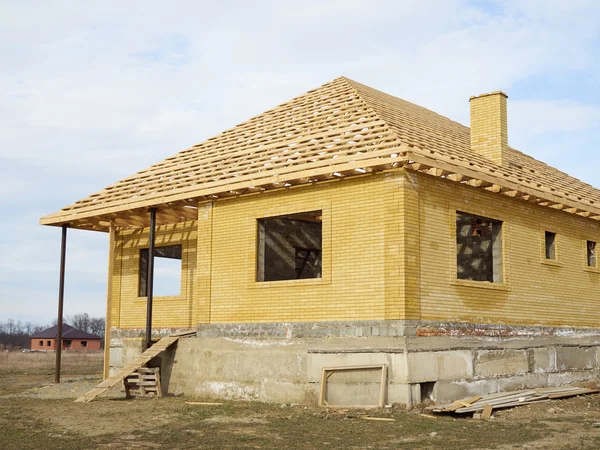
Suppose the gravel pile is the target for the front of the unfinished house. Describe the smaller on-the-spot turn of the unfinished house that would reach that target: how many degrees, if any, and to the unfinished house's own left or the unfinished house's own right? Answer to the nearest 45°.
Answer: approximately 45° to the unfinished house's own right

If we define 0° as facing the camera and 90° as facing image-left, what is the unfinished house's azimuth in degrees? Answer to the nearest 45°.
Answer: approximately 45°
